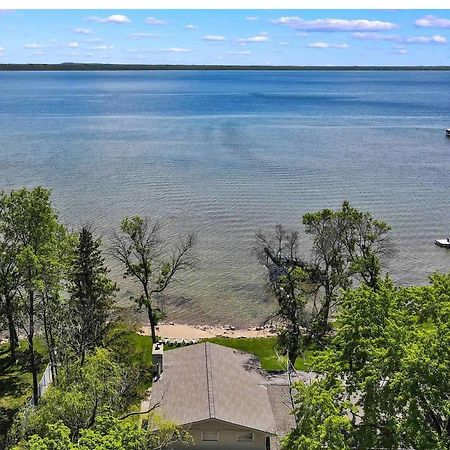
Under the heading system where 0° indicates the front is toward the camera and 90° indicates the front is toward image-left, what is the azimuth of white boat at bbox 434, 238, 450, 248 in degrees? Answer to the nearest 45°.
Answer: approximately 90°

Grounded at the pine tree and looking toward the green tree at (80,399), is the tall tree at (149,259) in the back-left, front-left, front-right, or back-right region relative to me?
back-left

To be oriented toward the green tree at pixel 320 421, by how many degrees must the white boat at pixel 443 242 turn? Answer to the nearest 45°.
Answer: approximately 90° to its left

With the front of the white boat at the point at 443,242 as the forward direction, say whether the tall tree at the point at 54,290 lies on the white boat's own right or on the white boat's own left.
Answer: on the white boat's own left

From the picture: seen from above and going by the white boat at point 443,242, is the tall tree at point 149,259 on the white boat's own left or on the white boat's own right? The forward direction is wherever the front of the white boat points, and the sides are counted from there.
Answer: on the white boat's own left

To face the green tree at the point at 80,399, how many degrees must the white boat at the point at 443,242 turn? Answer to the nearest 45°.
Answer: approximately 90° to its left

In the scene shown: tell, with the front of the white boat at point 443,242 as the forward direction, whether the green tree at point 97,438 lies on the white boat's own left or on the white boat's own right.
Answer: on the white boat's own left

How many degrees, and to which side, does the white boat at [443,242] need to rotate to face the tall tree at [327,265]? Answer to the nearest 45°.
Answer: approximately 90° to its left

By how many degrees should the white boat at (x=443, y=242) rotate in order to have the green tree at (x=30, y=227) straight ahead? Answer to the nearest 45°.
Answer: approximately 45° to its left

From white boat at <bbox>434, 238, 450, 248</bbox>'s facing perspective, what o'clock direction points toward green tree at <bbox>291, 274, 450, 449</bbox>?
The green tree is roughly at 9 o'clock from the white boat.

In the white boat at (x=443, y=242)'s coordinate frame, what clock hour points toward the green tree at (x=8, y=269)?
The green tree is roughly at 10 o'clock from the white boat.

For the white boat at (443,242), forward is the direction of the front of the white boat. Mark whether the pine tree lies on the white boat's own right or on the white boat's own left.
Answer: on the white boat's own left
